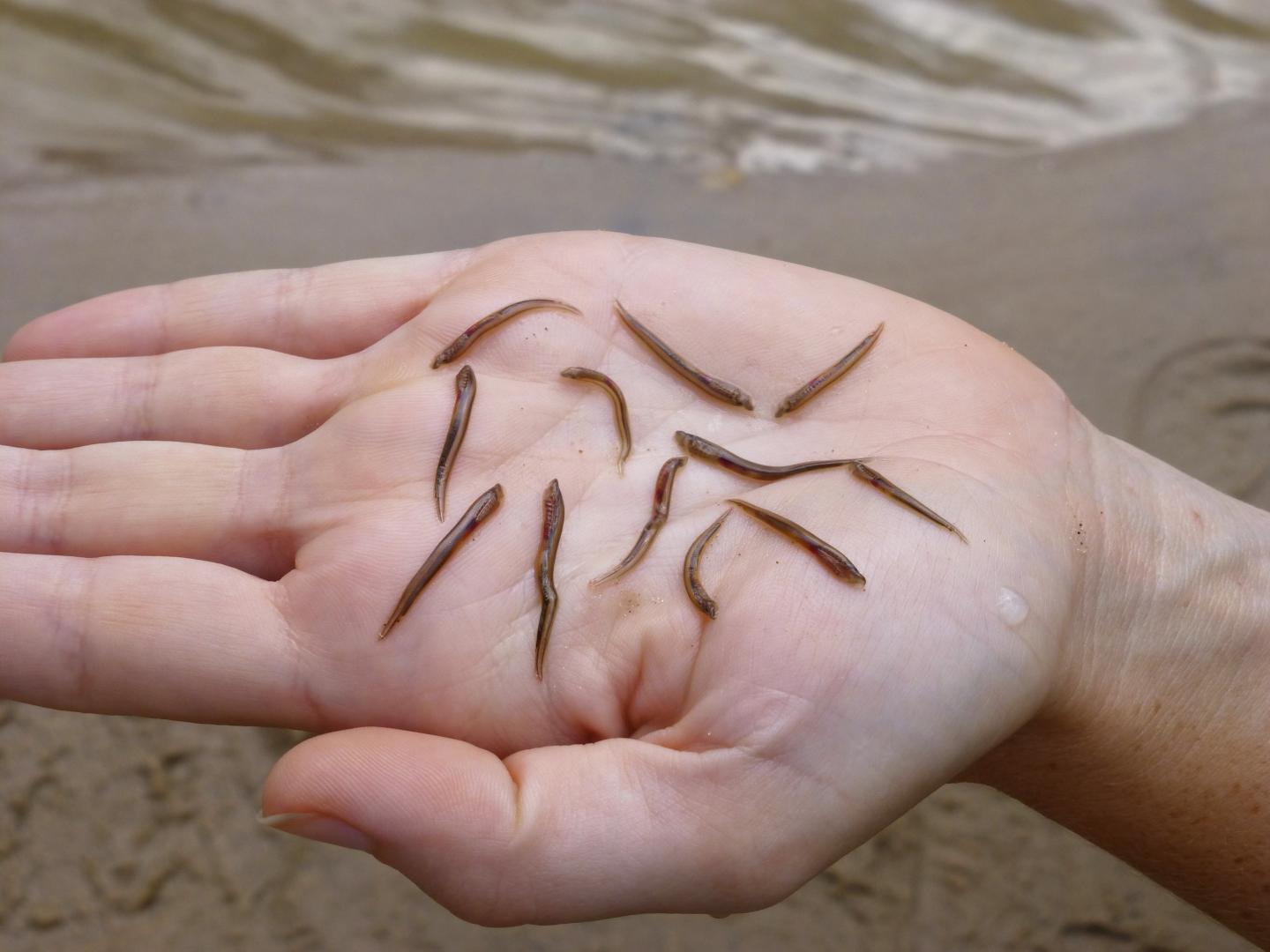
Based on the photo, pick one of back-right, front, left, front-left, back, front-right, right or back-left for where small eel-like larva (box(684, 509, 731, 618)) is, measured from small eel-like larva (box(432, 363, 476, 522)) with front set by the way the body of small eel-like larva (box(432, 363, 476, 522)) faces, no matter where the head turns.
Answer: back-right

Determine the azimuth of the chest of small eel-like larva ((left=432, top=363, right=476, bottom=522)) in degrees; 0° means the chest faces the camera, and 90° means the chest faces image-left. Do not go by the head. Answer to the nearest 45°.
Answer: approximately 180°

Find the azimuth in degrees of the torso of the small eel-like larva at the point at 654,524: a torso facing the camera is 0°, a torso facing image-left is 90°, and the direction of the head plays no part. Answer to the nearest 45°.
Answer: approximately 225°

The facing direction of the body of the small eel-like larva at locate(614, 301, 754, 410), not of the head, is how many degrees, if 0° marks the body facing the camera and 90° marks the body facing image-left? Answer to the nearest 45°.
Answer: approximately 315°

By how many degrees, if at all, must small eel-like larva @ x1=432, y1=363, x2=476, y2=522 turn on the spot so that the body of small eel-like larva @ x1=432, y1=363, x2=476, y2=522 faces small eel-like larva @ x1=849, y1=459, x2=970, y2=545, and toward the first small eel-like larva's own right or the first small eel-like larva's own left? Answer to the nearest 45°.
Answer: approximately 135° to the first small eel-like larva's own right

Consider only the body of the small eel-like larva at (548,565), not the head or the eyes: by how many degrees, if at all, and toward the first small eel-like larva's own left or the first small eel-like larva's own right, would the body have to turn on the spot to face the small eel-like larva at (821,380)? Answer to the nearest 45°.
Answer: approximately 45° to the first small eel-like larva's own right

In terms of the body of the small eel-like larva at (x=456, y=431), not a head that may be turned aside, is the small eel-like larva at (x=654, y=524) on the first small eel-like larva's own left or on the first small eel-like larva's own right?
on the first small eel-like larva's own right

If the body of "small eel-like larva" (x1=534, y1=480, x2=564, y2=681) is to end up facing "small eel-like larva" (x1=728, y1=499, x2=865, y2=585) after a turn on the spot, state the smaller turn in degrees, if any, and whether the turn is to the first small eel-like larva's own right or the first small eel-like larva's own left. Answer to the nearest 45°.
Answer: approximately 90° to the first small eel-like larva's own right

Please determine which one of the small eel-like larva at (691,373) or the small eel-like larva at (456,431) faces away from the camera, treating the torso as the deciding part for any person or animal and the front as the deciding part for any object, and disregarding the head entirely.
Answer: the small eel-like larva at (456,431)

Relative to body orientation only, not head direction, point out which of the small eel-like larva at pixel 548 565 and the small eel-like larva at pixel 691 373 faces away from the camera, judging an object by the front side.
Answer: the small eel-like larva at pixel 548 565

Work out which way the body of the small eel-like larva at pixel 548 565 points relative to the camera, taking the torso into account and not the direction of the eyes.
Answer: away from the camera

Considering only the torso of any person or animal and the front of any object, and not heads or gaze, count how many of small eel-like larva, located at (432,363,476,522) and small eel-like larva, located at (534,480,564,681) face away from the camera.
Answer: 2
